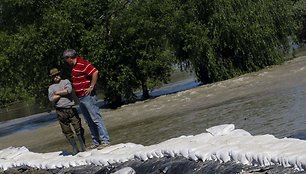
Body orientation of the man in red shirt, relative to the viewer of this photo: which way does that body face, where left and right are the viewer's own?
facing the viewer and to the left of the viewer
